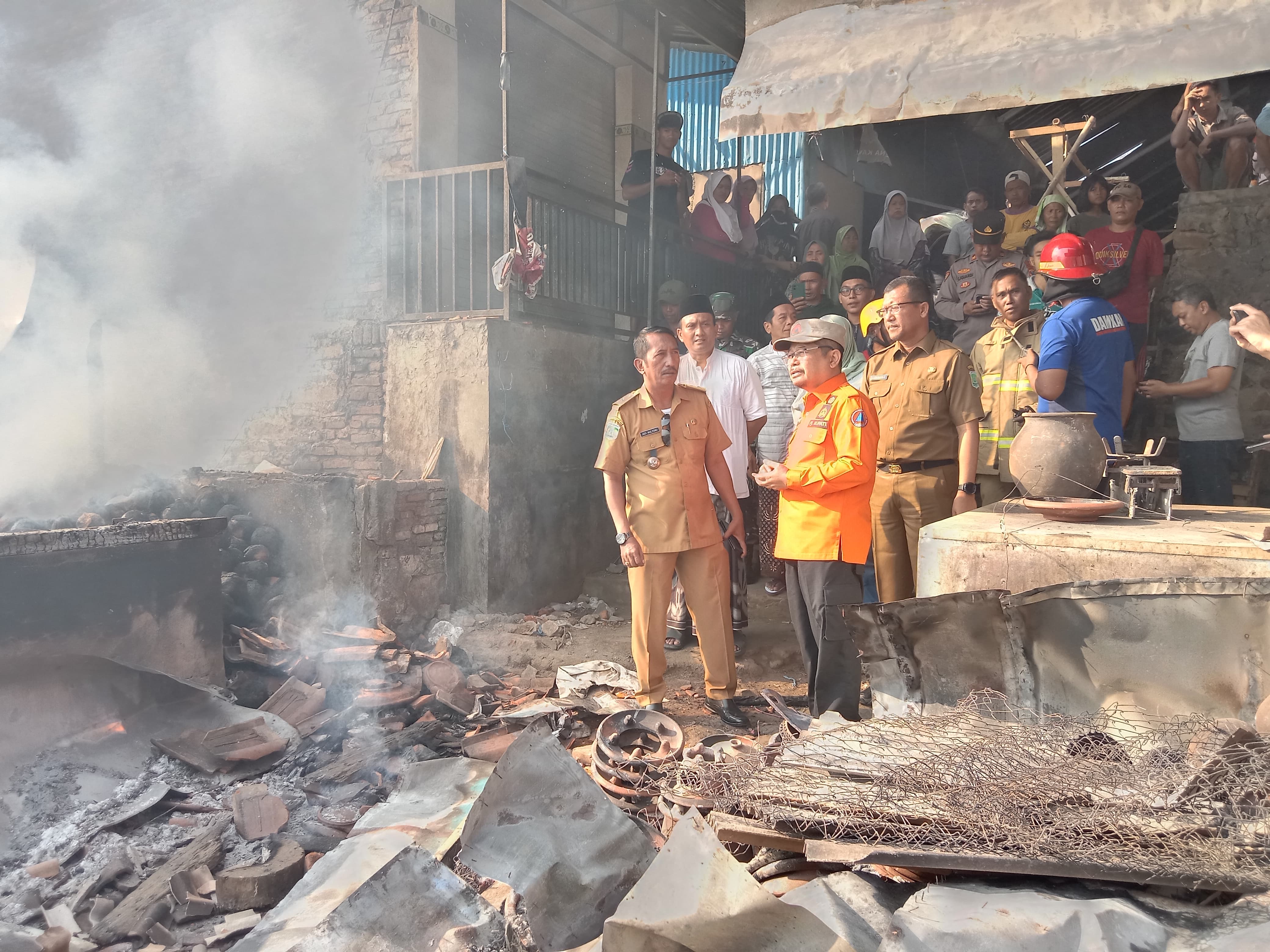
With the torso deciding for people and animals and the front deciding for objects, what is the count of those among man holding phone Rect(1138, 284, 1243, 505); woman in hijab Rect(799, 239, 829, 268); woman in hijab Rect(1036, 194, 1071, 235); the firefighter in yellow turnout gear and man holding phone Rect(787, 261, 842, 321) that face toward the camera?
4

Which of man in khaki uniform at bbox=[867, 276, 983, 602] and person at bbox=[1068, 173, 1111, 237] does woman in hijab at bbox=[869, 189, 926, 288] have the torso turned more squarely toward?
the man in khaki uniform

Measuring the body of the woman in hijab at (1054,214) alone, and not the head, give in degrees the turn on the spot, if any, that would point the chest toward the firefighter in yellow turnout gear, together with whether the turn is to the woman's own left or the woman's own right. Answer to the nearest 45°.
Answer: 0° — they already face them

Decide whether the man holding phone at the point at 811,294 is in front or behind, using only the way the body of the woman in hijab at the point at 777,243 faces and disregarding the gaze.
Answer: in front

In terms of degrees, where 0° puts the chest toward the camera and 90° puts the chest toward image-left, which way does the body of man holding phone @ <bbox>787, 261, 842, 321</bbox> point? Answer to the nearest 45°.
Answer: approximately 0°

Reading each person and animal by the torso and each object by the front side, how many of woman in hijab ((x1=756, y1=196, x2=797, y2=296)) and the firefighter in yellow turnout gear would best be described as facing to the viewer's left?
0

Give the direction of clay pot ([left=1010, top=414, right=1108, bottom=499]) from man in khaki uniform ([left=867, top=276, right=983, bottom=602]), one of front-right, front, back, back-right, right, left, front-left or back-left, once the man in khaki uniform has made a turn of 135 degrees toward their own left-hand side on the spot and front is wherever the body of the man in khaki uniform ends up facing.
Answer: front-right

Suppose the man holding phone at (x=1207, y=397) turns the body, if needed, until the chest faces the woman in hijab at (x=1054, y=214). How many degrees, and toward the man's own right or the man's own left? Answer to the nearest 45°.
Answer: approximately 45° to the man's own right

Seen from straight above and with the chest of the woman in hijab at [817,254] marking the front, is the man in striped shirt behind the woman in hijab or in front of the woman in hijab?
in front

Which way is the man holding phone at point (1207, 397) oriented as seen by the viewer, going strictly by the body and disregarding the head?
to the viewer's left

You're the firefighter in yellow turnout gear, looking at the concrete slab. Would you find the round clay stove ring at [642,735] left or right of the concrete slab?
right
